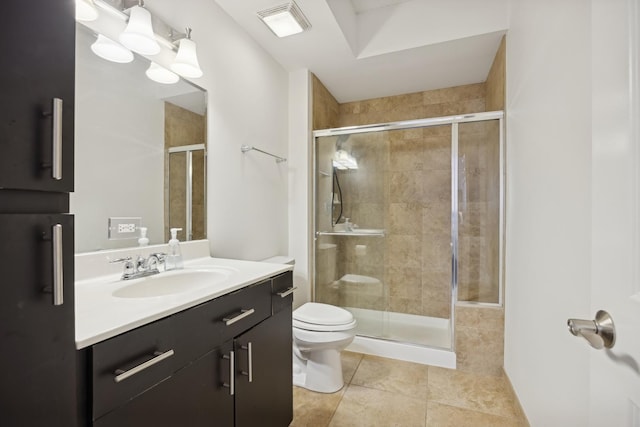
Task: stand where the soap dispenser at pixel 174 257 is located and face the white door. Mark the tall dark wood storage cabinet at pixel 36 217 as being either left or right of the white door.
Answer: right

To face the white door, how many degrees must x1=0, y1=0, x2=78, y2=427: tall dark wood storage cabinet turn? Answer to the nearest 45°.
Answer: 0° — it already faces it

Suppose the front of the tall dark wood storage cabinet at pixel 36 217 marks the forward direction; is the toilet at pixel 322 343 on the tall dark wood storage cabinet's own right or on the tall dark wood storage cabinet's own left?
on the tall dark wood storage cabinet's own left

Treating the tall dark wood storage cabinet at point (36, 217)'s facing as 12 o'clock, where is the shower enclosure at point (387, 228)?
The shower enclosure is roughly at 10 o'clock from the tall dark wood storage cabinet.

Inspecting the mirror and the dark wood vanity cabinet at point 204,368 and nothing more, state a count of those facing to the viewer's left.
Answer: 0

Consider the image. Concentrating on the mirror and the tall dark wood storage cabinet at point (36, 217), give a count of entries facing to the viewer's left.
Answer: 0

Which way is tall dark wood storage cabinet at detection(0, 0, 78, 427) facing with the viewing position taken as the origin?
facing the viewer and to the right of the viewer

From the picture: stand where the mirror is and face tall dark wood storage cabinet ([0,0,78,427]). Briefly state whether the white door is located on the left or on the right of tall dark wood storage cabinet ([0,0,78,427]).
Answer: left

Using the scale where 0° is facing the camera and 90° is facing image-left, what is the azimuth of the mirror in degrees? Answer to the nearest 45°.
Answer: approximately 315°

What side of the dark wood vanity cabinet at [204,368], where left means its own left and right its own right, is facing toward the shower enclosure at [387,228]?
left
